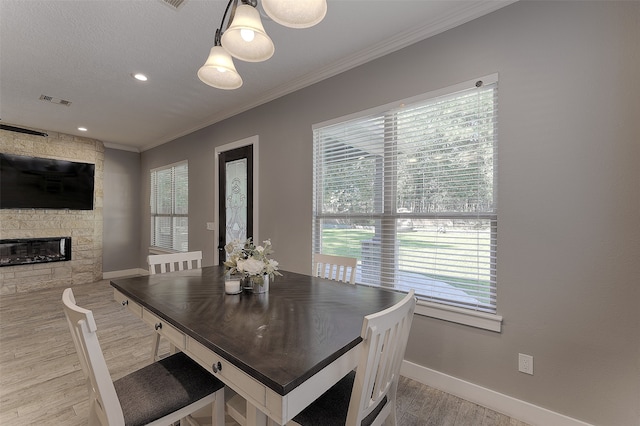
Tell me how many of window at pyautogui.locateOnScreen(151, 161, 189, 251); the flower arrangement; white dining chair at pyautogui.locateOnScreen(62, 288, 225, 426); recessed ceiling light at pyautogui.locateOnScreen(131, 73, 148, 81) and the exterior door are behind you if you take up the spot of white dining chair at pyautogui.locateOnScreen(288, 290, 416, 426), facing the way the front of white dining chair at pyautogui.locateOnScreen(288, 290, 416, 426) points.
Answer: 0

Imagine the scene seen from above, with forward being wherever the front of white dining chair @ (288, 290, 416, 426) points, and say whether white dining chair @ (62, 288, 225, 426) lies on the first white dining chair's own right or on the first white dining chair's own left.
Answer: on the first white dining chair's own left

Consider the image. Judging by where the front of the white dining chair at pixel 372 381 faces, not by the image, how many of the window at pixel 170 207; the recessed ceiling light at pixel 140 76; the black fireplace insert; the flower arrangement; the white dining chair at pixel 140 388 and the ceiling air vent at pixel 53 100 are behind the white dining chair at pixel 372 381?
0

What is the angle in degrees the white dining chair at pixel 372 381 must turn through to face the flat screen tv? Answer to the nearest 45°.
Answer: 0° — it already faces it

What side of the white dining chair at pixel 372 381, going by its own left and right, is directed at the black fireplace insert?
front

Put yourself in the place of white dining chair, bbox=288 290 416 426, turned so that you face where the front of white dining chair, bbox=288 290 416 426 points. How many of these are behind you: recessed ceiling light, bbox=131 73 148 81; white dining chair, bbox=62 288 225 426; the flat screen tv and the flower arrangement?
0

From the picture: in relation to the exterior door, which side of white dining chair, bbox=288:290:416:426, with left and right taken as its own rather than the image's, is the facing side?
front

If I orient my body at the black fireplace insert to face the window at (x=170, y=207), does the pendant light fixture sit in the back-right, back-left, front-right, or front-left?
front-right

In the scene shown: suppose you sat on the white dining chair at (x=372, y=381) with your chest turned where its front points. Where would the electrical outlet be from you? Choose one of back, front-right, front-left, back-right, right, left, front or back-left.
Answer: right

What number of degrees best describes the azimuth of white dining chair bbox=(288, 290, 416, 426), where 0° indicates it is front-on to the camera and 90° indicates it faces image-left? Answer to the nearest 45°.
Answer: approximately 135°

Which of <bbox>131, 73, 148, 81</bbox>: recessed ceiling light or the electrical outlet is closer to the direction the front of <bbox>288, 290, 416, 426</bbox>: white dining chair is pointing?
the recessed ceiling light

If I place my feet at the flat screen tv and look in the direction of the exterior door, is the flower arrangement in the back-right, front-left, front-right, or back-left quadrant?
front-right

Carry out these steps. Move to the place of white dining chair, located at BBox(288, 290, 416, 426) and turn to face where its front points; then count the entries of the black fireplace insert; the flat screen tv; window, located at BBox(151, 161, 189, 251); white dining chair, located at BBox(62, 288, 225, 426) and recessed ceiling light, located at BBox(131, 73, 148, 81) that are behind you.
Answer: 0

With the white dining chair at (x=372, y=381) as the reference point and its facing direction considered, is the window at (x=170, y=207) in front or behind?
in front

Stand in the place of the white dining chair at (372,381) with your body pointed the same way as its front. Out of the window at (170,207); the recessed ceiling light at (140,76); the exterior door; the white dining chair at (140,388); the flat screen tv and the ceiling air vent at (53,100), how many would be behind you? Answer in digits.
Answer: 0
